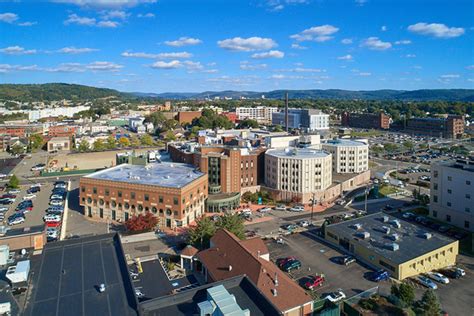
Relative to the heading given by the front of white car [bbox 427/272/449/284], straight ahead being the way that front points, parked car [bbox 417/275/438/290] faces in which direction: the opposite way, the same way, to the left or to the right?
the same way
